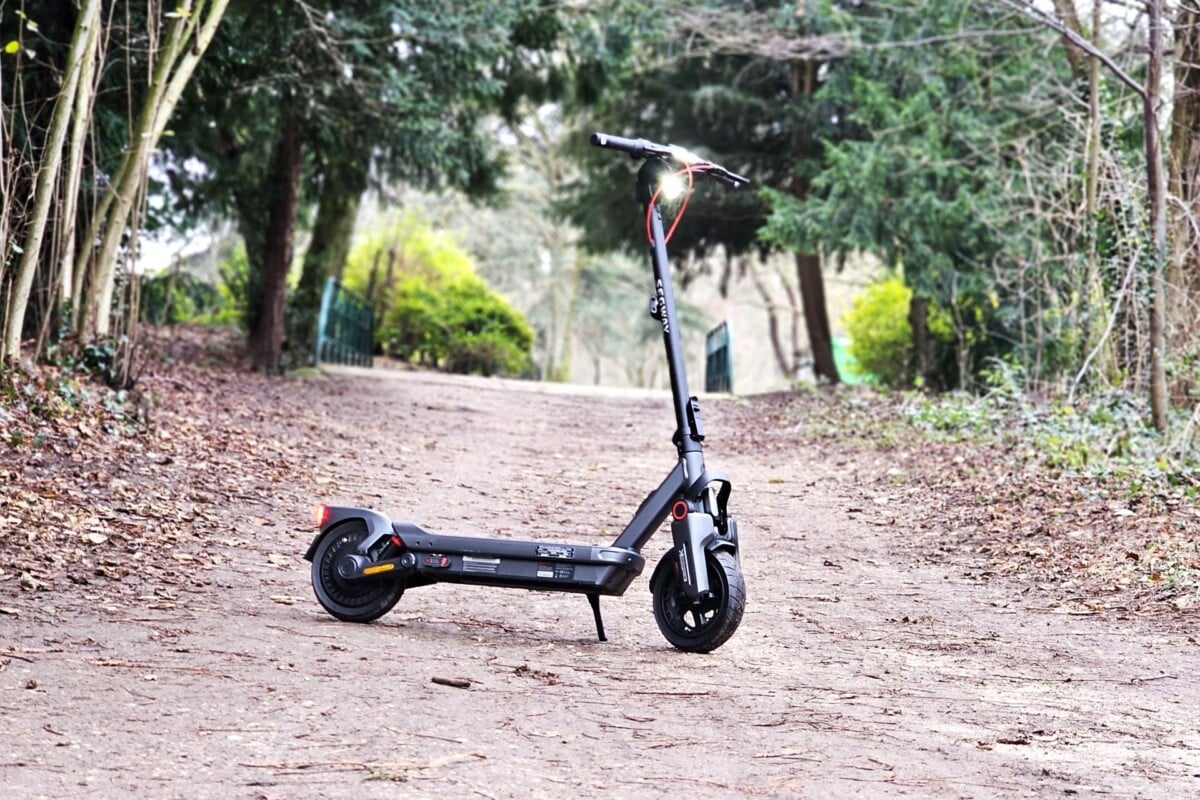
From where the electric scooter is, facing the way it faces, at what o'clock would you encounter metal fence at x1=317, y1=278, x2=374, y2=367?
The metal fence is roughly at 7 o'clock from the electric scooter.

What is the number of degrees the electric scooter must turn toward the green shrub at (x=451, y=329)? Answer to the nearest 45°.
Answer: approximately 135° to its left

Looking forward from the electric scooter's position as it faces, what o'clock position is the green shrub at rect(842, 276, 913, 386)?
The green shrub is roughly at 8 o'clock from the electric scooter.

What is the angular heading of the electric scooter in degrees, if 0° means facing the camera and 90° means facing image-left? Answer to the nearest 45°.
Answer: approximately 315°

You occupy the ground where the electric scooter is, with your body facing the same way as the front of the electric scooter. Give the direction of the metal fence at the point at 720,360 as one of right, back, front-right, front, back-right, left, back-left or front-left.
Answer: back-left

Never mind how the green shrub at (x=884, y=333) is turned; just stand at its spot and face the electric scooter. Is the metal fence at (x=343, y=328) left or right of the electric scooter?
right
